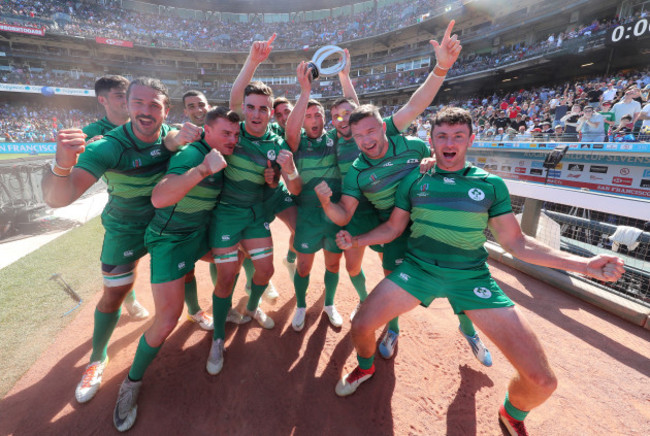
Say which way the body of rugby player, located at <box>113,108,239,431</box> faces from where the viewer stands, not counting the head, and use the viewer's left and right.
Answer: facing the viewer and to the right of the viewer

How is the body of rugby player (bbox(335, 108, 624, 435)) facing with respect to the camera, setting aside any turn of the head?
toward the camera

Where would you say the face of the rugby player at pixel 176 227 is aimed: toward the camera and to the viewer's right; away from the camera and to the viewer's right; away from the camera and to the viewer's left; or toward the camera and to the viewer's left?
toward the camera and to the viewer's right

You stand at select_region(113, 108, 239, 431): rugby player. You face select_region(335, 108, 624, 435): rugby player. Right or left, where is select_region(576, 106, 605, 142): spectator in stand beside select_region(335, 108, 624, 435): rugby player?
left

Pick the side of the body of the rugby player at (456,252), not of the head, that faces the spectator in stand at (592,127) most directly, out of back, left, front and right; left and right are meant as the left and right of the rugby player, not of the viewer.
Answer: back

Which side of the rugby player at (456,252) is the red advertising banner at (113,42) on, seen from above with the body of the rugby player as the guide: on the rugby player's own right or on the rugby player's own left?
on the rugby player's own right

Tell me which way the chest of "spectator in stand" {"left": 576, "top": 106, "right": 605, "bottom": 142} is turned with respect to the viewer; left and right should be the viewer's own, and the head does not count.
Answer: facing the viewer and to the left of the viewer

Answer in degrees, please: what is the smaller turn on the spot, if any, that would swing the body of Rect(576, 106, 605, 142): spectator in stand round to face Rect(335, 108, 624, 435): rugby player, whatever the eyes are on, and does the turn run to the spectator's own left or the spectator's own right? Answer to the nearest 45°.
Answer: approximately 45° to the spectator's own left

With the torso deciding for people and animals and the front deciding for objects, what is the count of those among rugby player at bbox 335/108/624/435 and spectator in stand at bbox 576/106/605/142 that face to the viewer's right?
0

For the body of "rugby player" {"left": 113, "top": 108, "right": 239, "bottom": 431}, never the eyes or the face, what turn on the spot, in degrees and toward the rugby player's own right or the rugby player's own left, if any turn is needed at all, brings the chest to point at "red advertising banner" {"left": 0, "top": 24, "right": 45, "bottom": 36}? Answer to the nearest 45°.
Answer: approximately 135° to the rugby player's own left
